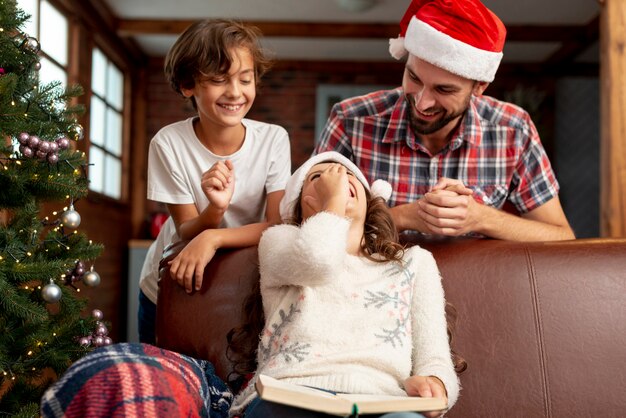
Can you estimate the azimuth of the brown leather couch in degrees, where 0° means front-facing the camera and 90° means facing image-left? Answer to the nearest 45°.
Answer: approximately 0°

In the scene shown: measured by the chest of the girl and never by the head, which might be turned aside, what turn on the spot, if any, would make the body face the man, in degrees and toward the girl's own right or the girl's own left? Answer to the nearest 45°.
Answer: approximately 135° to the girl's own left

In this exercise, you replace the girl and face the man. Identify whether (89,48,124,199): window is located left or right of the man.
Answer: left

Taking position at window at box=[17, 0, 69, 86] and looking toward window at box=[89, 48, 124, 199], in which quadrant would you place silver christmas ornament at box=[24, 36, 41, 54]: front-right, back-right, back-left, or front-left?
back-right

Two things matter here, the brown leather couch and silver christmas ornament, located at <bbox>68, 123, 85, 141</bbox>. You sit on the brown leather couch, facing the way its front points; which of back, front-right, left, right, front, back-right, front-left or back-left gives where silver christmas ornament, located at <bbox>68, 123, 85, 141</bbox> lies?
right

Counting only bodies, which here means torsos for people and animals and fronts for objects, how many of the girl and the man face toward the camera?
2

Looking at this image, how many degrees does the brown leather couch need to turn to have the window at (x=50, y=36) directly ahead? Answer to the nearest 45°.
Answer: approximately 135° to its right

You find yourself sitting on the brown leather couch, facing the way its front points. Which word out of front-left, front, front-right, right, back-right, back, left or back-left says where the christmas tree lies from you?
right

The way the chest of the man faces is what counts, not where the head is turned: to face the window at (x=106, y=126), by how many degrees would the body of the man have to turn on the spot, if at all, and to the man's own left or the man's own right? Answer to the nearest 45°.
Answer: approximately 135° to the man's own right

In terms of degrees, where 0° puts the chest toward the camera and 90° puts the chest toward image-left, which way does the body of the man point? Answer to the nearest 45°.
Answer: approximately 0°
